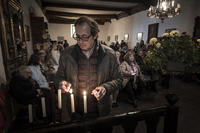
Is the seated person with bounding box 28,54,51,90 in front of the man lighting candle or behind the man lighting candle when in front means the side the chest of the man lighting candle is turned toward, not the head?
behind

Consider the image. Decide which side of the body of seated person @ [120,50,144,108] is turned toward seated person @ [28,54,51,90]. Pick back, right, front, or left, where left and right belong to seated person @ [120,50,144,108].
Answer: right

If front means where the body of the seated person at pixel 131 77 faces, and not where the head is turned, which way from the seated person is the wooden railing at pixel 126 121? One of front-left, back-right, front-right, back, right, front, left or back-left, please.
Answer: front-right

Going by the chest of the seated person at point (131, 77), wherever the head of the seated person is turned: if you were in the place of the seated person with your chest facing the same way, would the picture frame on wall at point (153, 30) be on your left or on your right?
on your left

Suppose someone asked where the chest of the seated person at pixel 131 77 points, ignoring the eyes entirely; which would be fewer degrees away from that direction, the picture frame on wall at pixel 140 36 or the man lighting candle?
the man lighting candle

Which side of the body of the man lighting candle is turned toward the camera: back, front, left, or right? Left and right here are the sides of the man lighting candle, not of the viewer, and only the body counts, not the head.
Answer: front

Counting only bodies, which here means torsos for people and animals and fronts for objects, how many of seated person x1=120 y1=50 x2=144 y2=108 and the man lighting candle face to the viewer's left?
0

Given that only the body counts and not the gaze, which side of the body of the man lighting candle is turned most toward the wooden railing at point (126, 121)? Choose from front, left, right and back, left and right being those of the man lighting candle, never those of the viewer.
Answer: front

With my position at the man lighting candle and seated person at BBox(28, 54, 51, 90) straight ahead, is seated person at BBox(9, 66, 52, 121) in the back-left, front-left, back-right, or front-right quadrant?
front-left

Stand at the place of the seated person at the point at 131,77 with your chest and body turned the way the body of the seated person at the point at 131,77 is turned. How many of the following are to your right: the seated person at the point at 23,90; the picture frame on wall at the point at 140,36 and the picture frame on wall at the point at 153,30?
1

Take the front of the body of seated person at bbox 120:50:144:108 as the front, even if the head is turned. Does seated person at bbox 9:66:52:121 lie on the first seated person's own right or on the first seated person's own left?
on the first seated person's own right

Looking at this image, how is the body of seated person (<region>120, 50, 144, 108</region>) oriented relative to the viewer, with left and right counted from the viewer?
facing the viewer and to the right of the viewer
